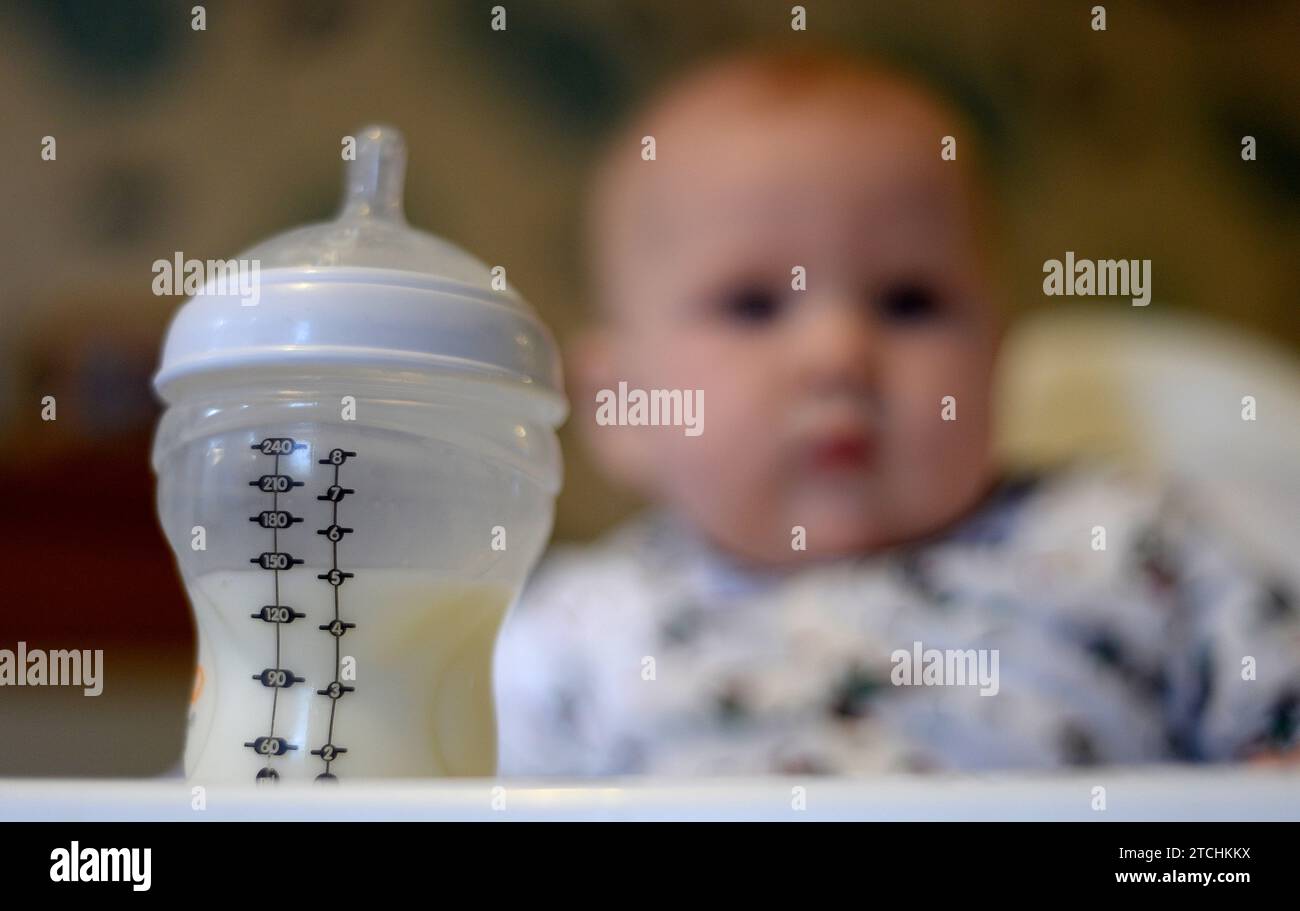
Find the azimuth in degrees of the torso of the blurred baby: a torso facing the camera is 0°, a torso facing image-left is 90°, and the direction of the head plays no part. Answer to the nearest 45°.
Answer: approximately 0°
